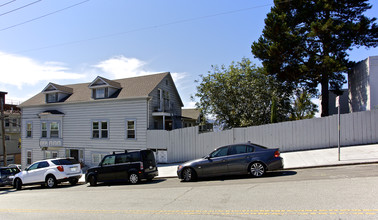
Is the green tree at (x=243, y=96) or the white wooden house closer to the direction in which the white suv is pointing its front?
the white wooden house

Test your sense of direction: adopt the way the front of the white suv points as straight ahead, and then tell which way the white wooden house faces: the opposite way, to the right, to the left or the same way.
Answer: to the left

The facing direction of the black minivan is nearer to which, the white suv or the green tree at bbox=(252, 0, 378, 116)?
the white suv

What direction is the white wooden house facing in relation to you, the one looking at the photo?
facing the viewer and to the left of the viewer

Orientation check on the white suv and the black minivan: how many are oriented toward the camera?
0

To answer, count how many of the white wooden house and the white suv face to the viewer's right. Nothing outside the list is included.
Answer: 0

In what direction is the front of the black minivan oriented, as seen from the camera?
facing away from the viewer and to the left of the viewer

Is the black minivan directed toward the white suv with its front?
yes

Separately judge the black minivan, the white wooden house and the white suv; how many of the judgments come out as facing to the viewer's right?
0

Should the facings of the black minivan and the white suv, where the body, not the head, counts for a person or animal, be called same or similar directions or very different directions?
same or similar directions

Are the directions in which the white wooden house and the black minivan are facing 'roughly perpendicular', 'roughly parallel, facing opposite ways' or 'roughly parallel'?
roughly perpendicular

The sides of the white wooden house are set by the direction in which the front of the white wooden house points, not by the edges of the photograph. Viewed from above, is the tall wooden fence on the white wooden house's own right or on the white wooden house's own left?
on the white wooden house's own left

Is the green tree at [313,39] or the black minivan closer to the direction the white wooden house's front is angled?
the black minivan

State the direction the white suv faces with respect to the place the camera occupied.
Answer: facing away from the viewer and to the left of the viewer
